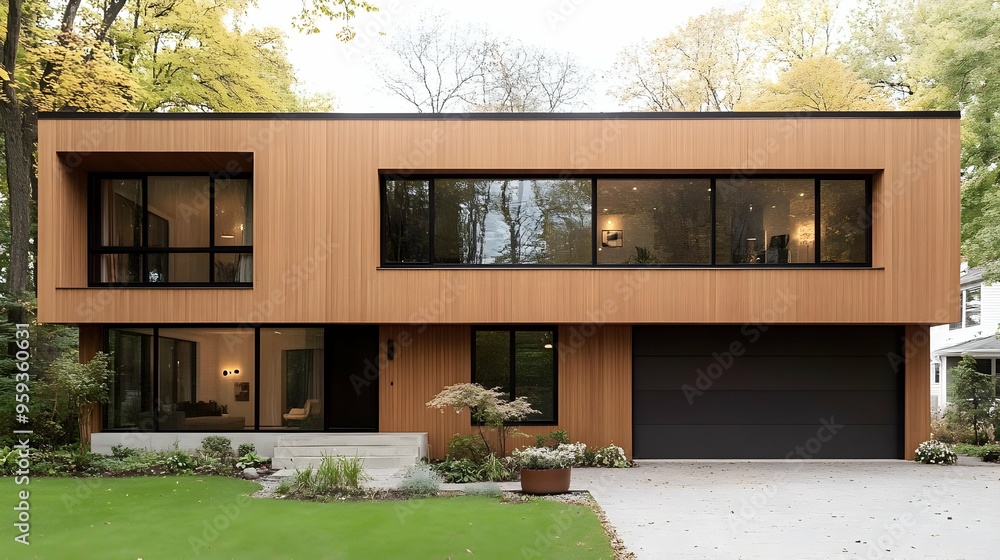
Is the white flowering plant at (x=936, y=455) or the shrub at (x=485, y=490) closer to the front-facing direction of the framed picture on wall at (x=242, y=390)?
the shrub

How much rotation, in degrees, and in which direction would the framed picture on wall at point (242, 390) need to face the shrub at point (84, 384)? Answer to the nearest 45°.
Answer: approximately 90° to its right

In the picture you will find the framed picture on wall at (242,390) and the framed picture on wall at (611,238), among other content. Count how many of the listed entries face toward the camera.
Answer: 2

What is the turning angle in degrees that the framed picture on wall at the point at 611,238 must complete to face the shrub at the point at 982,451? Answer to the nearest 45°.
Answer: approximately 90° to its left

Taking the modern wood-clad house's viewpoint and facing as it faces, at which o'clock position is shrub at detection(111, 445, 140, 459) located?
The shrub is roughly at 3 o'clock from the modern wood-clad house.

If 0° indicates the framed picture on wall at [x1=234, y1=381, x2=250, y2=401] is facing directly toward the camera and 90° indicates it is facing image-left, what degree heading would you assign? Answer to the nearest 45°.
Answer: approximately 0°

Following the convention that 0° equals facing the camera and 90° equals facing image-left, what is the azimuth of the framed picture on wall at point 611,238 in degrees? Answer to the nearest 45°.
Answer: approximately 0°
